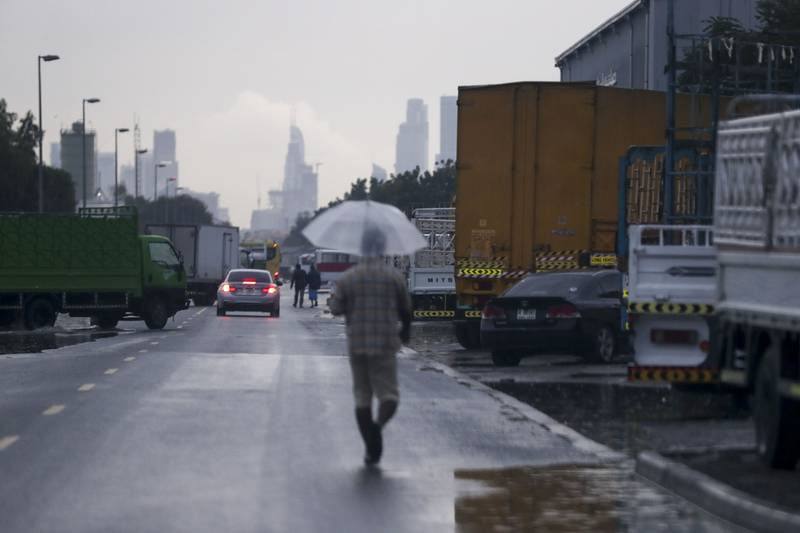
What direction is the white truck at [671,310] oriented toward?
away from the camera

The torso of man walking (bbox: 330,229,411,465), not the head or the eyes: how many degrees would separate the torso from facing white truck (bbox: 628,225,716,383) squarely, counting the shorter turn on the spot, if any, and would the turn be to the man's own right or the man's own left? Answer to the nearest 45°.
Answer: approximately 45° to the man's own right

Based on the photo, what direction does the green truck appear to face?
to the viewer's right

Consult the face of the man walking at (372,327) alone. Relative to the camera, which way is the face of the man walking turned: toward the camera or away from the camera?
away from the camera

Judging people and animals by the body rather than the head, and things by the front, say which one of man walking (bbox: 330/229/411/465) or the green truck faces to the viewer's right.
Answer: the green truck

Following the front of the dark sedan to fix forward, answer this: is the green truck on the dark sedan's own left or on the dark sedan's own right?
on the dark sedan's own left

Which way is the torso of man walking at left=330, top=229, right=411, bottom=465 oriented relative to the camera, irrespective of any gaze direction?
away from the camera

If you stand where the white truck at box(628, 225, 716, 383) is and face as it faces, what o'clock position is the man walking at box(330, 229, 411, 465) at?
The man walking is roughly at 7 o'clock from the white truck.

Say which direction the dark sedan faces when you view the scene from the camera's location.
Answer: facing away from the viewer and to the right of the viewer

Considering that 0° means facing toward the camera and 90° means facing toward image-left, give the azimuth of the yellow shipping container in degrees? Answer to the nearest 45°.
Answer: approximately 225°
